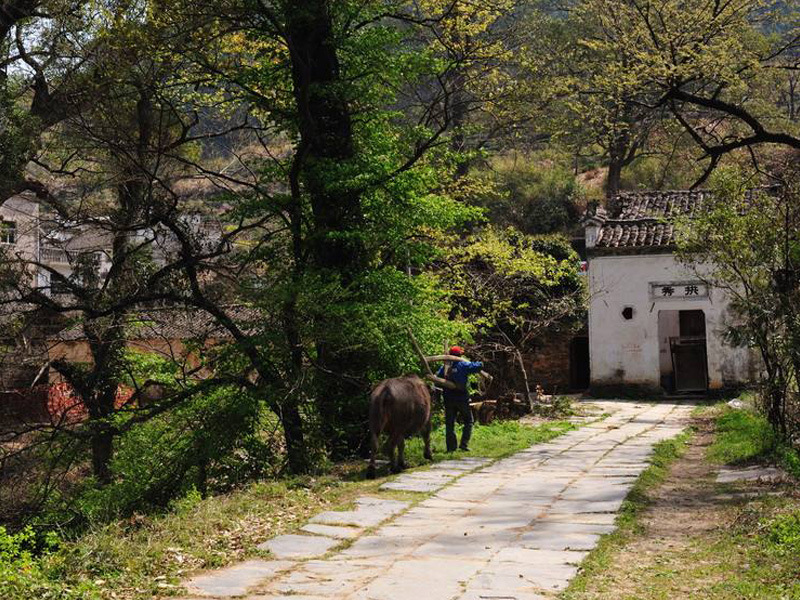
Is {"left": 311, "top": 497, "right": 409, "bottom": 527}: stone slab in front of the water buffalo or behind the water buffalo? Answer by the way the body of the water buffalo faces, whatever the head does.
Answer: behind

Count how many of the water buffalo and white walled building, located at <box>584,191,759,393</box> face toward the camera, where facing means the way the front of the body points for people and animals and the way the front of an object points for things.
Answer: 1

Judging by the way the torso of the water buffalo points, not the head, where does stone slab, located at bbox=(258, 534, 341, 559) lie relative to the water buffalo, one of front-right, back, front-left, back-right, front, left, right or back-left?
back-right

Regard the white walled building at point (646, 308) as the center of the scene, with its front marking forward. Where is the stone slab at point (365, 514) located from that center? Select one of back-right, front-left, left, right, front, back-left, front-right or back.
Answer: front

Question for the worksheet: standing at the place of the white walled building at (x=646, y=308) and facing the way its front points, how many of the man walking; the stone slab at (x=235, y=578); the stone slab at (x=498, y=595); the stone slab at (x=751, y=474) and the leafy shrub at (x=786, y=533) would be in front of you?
5

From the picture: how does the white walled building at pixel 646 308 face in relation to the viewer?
toward the camera

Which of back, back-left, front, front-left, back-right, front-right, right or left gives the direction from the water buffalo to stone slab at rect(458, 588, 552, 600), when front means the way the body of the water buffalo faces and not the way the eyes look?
back-right

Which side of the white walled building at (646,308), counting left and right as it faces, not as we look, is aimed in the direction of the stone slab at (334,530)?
front

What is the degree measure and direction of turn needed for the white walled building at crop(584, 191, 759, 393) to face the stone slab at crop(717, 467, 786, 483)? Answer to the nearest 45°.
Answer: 0° — it already faces it

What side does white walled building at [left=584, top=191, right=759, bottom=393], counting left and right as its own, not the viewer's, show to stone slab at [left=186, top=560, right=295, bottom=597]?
front

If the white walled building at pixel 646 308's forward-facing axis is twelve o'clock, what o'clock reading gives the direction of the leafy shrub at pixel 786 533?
The leafy shrub is roughly at 12 o'clock from the white walled building.

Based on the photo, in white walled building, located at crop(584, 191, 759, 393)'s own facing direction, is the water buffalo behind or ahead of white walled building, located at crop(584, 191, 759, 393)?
ahead

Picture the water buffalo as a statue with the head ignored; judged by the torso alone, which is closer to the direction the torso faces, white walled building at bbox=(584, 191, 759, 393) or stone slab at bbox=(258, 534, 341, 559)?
the white walled building
